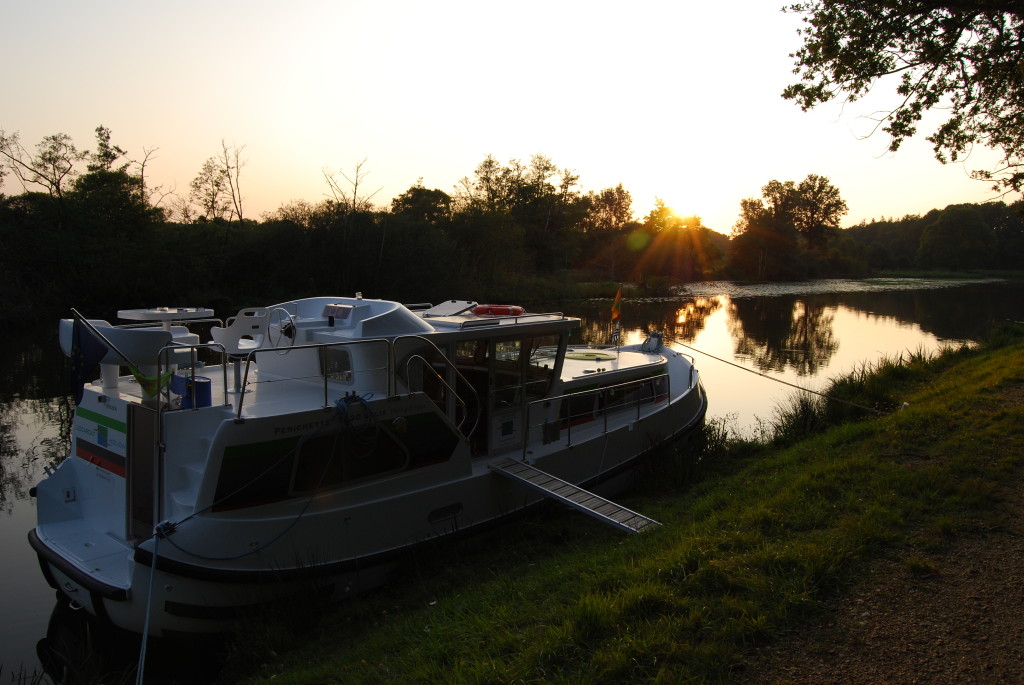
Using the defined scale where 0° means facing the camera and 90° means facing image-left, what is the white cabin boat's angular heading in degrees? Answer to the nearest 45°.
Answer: approximately 225°
